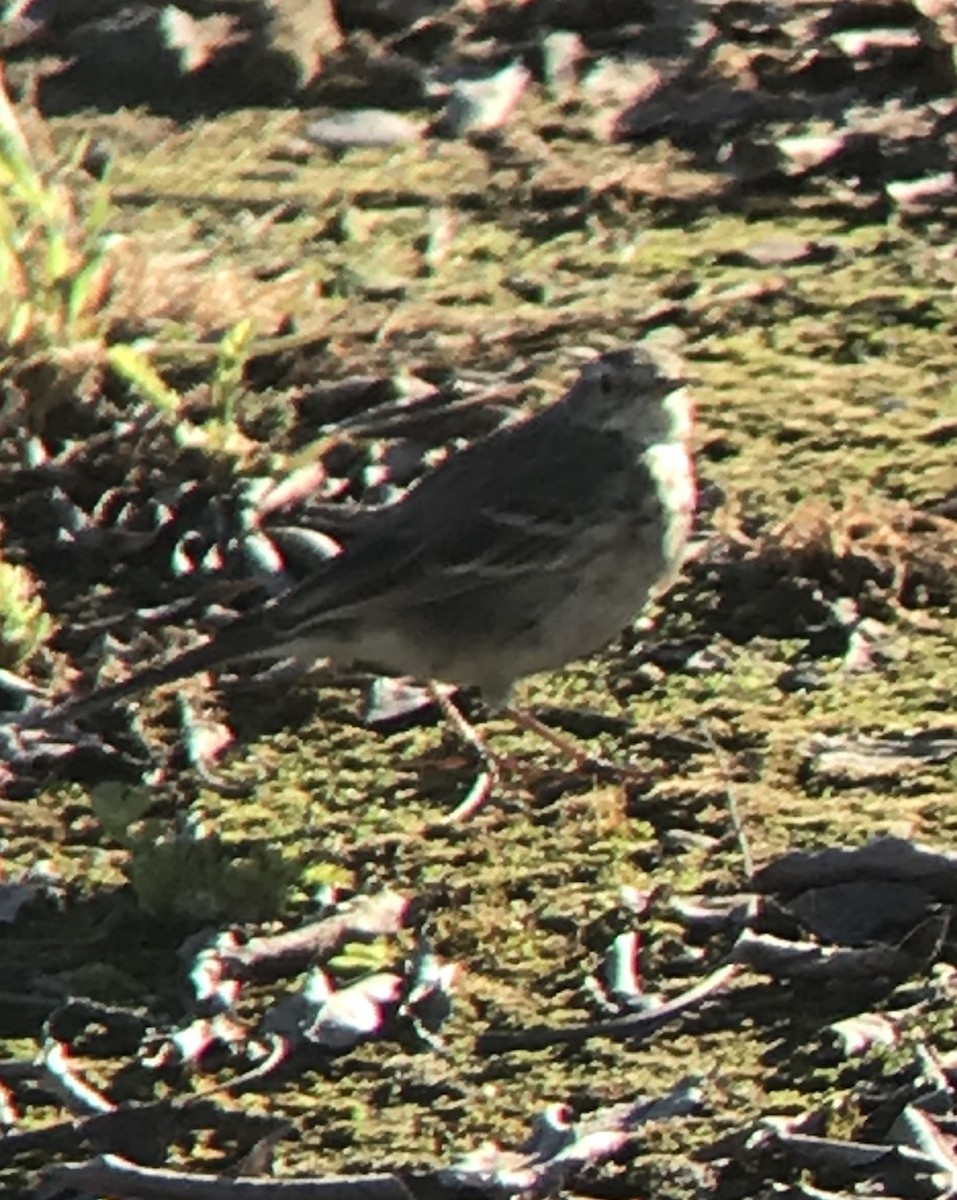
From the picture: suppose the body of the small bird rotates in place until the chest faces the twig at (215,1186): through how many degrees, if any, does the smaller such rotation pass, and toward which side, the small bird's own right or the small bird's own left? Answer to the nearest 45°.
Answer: approximately 90° to the small bird's own right

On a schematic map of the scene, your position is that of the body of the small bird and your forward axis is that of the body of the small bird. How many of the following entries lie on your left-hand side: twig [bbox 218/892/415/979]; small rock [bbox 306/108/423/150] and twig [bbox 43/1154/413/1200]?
1

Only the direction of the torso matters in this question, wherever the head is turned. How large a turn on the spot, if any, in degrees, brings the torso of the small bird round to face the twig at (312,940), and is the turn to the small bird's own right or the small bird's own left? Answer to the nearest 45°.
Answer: approximately 135° to the small bird's own right

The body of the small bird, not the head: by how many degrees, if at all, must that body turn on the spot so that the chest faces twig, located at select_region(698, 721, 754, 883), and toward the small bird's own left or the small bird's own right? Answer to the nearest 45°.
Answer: approximately 45° to the small bird's own right

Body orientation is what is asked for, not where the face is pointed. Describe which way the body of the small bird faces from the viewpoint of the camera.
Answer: to the viewer's right

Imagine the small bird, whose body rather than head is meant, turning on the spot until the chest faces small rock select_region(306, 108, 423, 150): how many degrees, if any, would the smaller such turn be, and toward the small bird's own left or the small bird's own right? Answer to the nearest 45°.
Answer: approximately 90° to the small bird's own left

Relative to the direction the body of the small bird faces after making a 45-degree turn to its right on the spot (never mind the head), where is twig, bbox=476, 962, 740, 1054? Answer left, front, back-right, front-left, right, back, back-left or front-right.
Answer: front-right

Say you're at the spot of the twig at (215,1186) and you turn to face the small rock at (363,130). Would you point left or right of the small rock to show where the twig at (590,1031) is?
right

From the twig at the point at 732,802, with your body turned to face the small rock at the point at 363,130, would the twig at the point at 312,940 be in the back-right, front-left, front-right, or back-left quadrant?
back-left
